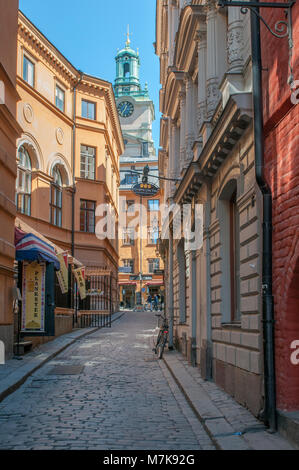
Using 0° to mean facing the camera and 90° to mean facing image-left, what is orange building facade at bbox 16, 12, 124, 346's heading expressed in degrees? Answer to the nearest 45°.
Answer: approximately 315°

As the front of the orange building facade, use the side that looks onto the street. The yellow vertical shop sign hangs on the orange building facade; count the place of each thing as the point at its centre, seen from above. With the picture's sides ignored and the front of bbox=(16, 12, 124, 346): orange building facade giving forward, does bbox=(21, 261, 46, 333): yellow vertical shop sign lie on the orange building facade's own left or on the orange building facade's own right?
on the orange building facade's own right
